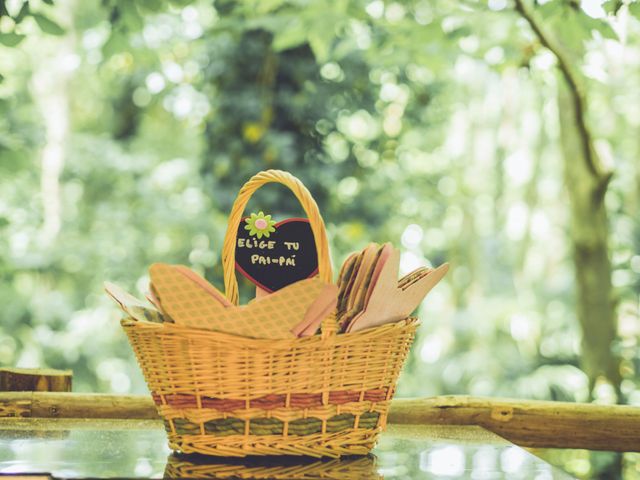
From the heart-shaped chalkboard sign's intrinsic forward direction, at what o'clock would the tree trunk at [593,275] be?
The tree trunk is roughly at 7 o'clock from the heart-shaped chalkboard sign.

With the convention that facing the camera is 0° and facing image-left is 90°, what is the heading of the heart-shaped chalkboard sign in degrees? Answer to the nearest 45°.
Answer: approximately 0°

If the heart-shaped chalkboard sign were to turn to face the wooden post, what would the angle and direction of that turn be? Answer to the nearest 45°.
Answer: approximately 135° to its right

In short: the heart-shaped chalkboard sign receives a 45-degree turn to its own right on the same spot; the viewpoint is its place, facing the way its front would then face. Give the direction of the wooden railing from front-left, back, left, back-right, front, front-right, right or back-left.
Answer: back
